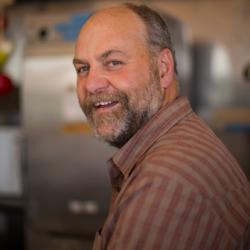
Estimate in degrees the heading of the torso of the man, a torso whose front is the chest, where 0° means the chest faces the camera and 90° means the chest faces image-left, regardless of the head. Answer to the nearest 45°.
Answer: approximately 90°

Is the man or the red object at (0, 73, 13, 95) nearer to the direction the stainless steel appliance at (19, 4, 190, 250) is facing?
the man

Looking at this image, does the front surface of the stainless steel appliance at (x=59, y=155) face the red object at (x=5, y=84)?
no

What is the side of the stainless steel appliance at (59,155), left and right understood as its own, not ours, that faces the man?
front

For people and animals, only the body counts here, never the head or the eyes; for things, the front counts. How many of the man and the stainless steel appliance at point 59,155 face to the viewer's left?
1

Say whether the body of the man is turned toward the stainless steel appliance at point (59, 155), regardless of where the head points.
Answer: no

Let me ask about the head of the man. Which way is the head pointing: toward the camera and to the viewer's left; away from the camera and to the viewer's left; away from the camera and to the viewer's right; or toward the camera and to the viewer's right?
toward the camera and to the viewer's left

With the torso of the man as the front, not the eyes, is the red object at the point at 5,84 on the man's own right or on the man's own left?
on the man's own right

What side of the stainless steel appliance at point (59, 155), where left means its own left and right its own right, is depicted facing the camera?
front

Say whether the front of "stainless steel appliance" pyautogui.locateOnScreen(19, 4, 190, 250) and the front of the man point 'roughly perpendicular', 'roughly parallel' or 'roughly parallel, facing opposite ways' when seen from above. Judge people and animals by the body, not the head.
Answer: roughly perpendicular
